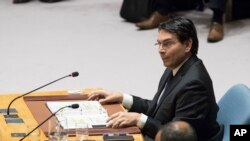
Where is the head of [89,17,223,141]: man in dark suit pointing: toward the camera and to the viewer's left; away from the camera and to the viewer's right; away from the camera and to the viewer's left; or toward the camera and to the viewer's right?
toward the camera and to the viewer's left

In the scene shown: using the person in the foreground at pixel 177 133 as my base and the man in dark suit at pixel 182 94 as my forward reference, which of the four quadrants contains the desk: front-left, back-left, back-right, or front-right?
front-left
